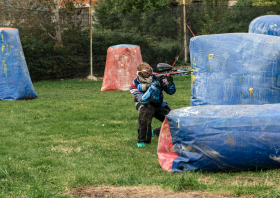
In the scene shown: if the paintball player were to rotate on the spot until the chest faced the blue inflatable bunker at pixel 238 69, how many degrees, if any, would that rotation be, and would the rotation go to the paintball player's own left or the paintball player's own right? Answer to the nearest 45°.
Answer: approximately 45° to the paintball player's own left

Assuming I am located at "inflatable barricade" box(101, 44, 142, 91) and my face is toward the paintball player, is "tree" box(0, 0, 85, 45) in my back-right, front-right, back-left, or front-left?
back-right

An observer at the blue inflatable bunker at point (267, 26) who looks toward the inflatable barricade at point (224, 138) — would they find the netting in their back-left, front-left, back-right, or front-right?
back-right

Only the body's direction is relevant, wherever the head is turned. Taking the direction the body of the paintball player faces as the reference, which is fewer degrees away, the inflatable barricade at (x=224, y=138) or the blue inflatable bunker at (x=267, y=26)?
the inflatable barricade

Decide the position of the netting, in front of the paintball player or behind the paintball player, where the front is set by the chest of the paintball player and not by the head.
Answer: behind

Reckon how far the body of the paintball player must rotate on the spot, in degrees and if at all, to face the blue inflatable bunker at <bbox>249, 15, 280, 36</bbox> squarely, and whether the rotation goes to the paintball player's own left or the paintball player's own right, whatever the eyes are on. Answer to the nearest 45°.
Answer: approximately 90° to the paintball player's own left

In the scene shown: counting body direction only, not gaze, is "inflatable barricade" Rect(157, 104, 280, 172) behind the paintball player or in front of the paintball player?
in front

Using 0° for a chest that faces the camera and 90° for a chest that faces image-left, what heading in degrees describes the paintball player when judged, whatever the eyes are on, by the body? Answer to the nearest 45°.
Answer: approximately 315°

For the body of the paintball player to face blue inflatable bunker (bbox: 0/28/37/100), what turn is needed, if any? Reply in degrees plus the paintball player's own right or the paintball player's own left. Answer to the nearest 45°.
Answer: approximately 180°

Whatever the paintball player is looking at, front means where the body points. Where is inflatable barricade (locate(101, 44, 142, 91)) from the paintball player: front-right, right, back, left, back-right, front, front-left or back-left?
back-left
